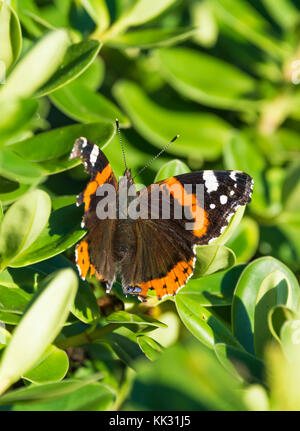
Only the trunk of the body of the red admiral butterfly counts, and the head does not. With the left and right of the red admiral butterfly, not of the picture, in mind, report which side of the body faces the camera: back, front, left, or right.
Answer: back
